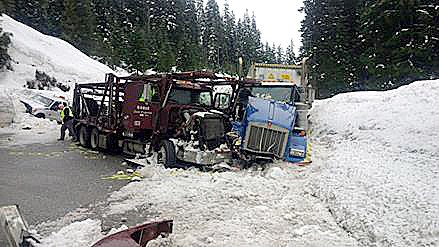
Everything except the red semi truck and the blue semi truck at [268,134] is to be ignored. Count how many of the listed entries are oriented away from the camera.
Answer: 0

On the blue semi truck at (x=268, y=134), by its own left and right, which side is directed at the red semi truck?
right

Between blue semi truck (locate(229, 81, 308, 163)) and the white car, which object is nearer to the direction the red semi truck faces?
the blue semi truck

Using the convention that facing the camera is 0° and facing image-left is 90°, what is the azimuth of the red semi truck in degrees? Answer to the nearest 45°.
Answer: approximately 315°

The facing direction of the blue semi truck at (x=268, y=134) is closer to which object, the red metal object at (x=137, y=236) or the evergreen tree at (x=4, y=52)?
the red metal object

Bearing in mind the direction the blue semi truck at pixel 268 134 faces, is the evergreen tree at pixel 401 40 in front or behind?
behind

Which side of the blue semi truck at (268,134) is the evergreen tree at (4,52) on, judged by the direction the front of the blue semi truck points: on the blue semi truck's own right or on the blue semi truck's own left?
on the blue semi truck's own right

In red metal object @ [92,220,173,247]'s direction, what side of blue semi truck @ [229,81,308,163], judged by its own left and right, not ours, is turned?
front

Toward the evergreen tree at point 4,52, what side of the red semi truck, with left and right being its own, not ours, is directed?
back

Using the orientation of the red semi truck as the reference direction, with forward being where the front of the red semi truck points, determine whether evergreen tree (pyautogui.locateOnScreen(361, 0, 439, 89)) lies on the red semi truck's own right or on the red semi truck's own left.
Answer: on the red semi truck's own left
